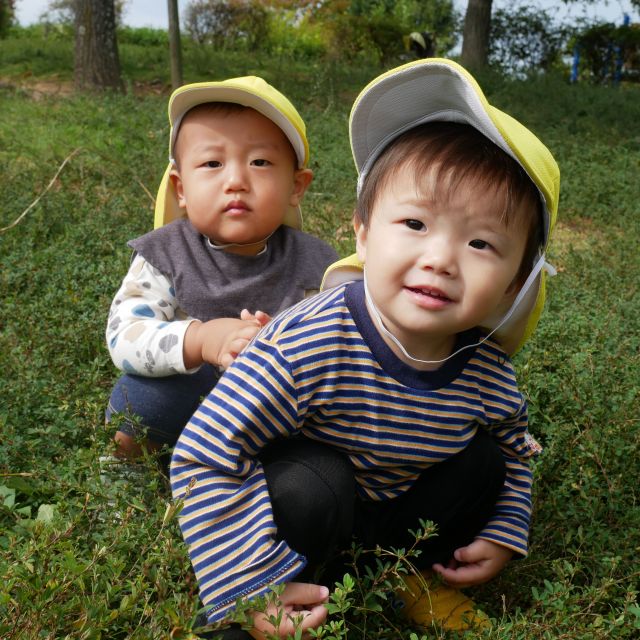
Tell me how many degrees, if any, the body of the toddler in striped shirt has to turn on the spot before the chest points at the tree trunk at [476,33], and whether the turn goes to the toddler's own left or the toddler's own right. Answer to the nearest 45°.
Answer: approximately 180°

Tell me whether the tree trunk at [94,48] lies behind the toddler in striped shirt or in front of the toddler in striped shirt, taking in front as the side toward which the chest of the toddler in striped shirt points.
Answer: behind

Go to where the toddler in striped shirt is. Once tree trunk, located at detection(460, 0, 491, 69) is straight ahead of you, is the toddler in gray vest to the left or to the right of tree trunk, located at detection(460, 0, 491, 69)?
left

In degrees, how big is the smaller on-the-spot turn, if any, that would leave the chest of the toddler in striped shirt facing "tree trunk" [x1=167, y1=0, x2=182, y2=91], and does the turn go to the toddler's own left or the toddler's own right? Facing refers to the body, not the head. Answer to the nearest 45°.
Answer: approximately 180°

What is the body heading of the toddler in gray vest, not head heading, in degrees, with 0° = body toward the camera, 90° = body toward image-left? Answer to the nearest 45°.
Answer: approximately 0°

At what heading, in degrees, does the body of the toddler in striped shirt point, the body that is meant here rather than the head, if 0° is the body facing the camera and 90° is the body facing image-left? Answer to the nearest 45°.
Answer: approximately 0°

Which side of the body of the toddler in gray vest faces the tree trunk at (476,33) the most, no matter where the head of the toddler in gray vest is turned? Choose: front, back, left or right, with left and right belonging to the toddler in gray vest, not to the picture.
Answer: back

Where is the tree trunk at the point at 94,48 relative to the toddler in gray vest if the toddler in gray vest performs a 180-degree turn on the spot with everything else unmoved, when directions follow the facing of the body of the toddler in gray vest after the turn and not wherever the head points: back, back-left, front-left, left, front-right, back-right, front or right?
front

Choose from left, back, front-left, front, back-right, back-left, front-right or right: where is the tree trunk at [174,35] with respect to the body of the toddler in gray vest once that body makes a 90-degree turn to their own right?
right
